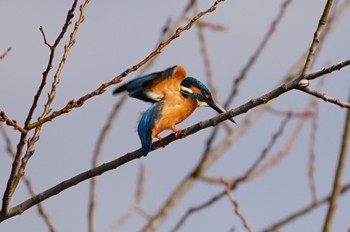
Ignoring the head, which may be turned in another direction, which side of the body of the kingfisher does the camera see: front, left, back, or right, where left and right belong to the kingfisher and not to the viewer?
right
